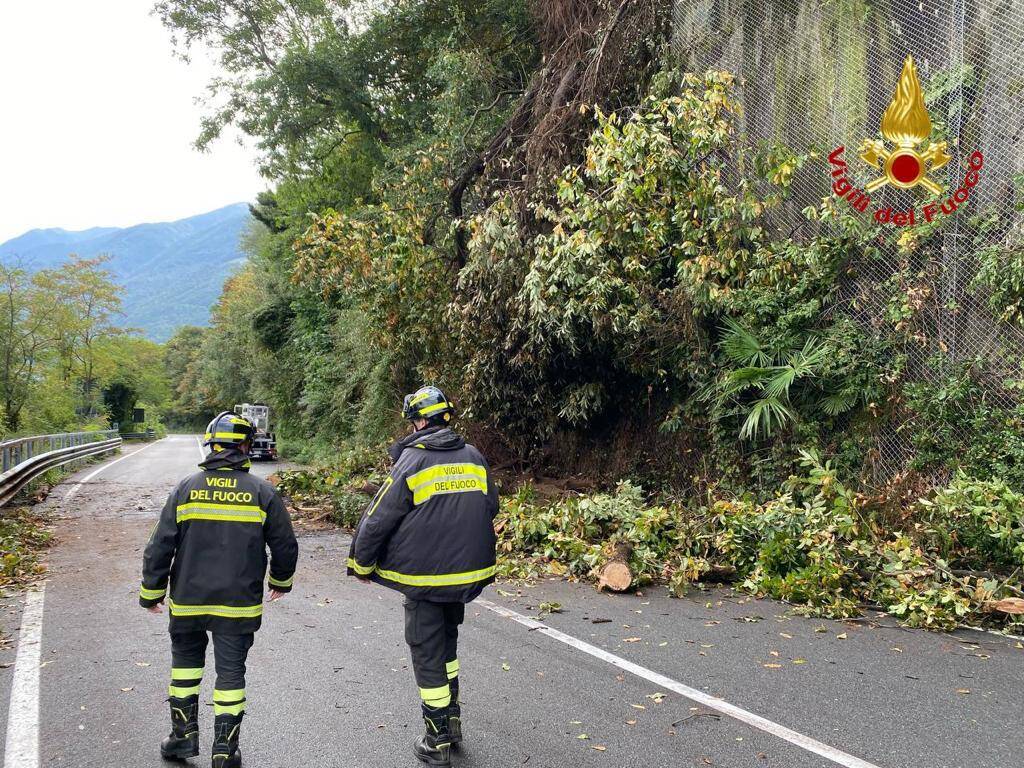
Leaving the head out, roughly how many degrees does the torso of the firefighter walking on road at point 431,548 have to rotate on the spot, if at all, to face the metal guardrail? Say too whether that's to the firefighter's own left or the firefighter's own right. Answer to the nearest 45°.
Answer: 0° — they already face it

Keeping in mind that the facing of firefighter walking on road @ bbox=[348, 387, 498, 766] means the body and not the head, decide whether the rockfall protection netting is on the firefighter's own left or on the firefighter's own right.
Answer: on the firefighter's own right

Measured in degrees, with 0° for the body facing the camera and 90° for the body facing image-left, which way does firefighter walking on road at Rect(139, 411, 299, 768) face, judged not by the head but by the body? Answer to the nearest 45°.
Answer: approximately 180°

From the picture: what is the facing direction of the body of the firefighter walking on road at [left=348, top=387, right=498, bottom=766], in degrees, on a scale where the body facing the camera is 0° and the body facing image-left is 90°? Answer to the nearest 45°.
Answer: approximately 135°

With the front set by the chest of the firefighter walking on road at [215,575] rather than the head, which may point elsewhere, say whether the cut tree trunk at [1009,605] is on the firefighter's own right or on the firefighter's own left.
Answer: on the firefighter's own right

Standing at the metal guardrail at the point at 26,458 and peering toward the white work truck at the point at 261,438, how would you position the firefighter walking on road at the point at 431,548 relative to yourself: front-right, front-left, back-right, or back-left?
back-right

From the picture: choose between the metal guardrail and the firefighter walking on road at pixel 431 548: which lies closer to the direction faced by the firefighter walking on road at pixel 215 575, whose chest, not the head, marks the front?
the metal guardrail

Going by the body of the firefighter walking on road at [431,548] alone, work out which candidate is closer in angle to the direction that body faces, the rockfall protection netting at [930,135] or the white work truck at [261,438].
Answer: the white work truck
